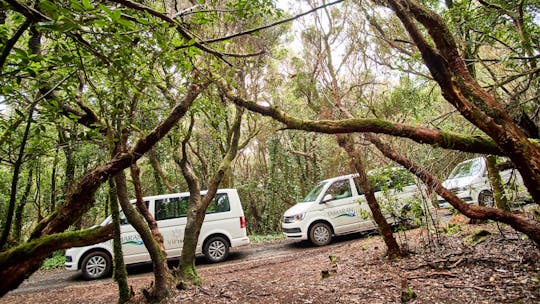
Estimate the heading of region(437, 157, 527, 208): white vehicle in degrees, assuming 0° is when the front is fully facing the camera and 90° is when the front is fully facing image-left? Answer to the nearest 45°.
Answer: approximately 45°

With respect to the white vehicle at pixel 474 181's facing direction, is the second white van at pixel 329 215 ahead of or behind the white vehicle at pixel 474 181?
ahead

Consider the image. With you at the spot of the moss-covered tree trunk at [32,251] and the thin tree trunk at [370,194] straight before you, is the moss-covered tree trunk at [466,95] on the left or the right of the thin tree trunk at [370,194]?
right

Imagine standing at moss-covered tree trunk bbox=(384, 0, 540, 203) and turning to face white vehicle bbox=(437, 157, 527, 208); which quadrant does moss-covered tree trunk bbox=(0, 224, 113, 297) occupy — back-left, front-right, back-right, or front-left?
back-left

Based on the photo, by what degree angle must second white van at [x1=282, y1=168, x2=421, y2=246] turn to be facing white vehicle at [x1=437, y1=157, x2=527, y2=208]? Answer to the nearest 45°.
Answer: approximately 135° to its left

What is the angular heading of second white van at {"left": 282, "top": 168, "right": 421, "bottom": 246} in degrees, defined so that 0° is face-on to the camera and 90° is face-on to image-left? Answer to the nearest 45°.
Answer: approximately 45°
